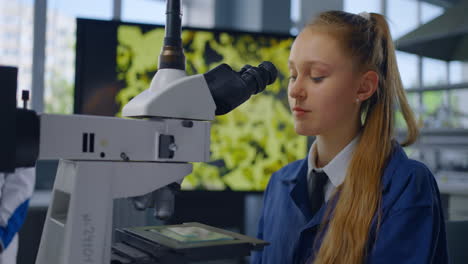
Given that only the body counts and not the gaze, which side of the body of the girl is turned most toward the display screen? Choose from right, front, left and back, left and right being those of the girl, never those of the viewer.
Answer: right

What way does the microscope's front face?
to the viewer's right

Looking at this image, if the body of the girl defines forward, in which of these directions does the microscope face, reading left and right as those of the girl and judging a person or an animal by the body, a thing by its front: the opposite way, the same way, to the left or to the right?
the opposite way

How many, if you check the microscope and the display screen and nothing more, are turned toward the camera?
1

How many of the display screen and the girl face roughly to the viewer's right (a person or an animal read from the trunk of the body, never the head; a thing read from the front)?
0

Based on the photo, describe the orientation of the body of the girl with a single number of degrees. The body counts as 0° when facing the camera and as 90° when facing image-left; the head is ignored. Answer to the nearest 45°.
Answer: approximately 45°

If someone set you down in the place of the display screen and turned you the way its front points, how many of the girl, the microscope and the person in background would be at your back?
0

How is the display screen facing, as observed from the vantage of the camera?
facing the viewer

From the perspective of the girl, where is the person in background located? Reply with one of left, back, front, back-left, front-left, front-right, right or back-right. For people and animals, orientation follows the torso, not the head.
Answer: front-right

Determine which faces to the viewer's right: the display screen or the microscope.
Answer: the microscope

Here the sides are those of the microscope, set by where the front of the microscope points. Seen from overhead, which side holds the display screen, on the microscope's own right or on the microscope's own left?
on the microscope's own left

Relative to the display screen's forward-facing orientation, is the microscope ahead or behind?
ahead

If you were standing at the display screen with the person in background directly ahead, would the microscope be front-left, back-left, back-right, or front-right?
front-left

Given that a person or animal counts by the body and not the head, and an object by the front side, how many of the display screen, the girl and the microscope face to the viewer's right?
1
